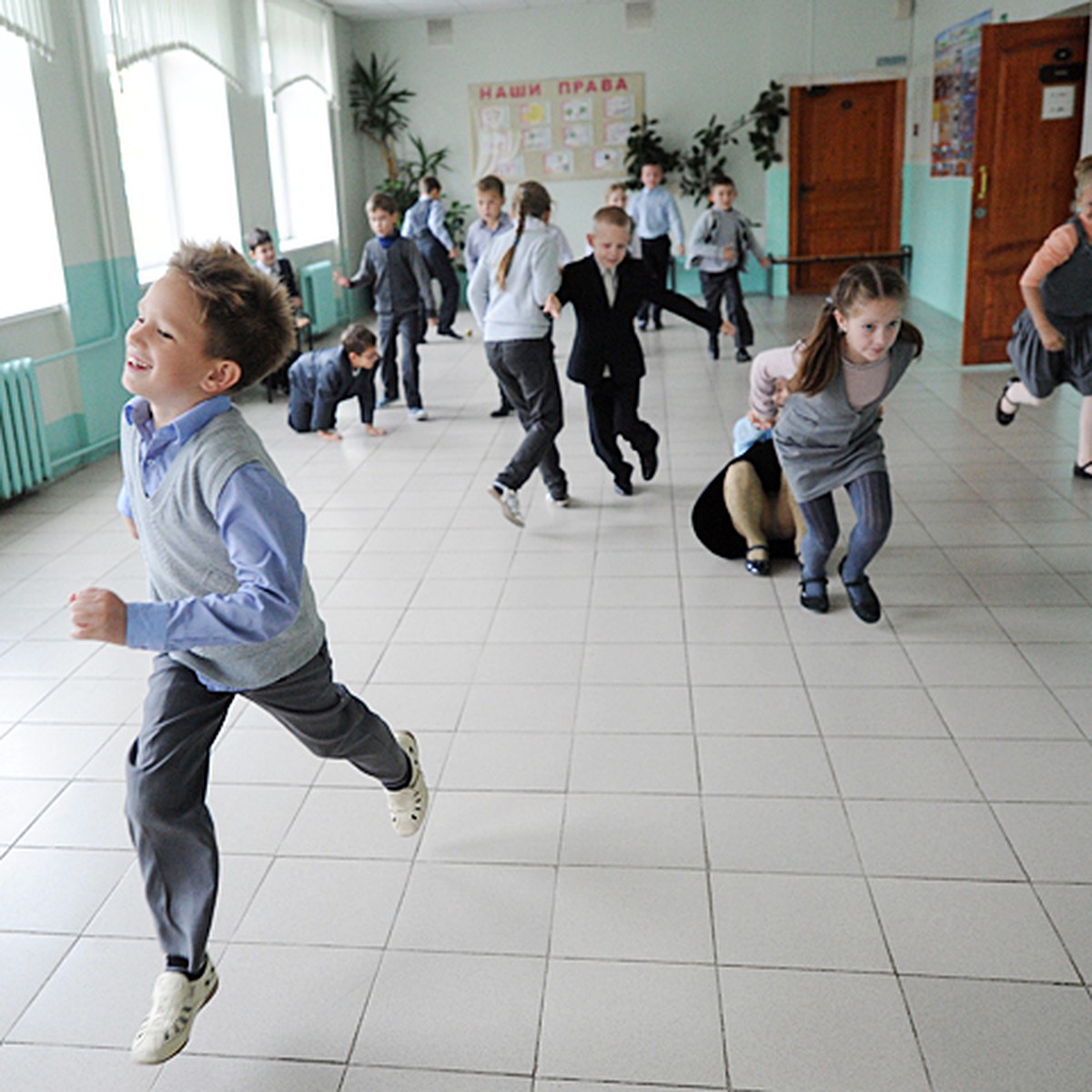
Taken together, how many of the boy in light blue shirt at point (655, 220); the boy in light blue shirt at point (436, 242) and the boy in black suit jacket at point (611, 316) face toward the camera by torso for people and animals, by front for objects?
2

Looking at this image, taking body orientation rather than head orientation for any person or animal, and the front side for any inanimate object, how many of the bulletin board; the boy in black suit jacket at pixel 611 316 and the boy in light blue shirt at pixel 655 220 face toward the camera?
3

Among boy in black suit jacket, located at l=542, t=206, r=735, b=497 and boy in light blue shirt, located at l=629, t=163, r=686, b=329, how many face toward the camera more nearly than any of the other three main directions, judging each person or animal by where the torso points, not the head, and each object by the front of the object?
2

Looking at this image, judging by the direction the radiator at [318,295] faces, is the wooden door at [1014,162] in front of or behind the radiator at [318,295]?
in front

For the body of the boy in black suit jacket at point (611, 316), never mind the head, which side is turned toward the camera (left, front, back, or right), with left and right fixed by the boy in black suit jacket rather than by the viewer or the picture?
front

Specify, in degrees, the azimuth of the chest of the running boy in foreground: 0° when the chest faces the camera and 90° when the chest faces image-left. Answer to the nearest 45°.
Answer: approximately 45°

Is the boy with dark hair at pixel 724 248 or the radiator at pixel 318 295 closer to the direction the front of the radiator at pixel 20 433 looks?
the boy with dark hair

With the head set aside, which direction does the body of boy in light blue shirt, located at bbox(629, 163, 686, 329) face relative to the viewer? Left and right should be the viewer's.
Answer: facing the viewer

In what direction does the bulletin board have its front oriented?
toward the camera

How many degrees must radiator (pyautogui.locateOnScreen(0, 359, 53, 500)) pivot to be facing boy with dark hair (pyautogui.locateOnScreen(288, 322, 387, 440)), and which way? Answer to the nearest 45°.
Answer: approximately 45° to its left

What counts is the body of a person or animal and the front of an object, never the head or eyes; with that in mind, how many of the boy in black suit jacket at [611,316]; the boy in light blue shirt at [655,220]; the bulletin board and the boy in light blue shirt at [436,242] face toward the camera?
3

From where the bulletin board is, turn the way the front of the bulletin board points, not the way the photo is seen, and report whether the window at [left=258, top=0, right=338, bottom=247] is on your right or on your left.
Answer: on your right

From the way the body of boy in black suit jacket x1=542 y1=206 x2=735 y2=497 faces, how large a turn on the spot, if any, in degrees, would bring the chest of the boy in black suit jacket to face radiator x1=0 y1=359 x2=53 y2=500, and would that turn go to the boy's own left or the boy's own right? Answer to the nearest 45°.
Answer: approximately 90° to the boy's own right
